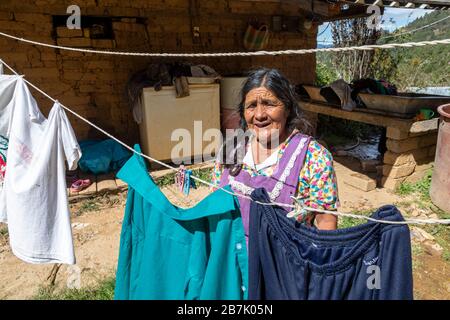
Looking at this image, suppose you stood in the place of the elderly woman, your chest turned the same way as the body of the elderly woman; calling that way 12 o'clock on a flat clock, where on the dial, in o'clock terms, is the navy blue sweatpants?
The navy blue sweatpants is roughly at 10 o'clock from the elderly woman.

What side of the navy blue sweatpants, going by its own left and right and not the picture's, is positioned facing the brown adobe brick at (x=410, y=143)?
back

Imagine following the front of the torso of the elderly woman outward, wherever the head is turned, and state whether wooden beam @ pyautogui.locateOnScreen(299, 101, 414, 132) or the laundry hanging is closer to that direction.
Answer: the laundry hanging

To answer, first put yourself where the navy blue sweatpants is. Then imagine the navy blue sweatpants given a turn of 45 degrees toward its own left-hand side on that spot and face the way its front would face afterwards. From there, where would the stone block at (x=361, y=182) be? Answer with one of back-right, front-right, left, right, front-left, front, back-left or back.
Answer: back-left

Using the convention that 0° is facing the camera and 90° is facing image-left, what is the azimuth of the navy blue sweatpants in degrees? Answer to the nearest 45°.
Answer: approximately 0°

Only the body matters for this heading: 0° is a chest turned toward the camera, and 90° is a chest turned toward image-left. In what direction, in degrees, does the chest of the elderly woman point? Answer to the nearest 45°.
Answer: approximately 45°

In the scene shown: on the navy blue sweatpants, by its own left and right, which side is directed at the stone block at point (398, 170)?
back

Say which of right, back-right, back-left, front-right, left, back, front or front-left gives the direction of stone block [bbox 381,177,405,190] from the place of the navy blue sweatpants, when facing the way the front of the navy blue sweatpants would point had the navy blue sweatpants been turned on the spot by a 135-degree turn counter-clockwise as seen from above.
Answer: front-left

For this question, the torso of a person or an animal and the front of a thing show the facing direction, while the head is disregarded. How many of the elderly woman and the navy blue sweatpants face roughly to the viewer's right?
0

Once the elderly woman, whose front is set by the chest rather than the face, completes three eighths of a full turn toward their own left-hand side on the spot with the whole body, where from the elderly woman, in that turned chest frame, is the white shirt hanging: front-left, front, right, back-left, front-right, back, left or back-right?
back

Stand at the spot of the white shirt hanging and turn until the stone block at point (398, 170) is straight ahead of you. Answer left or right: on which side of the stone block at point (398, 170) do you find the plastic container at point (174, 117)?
left

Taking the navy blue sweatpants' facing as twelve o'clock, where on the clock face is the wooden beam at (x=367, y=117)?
The wooden beam is roughly at 6 o'clock from the navy blue sweatpants.
